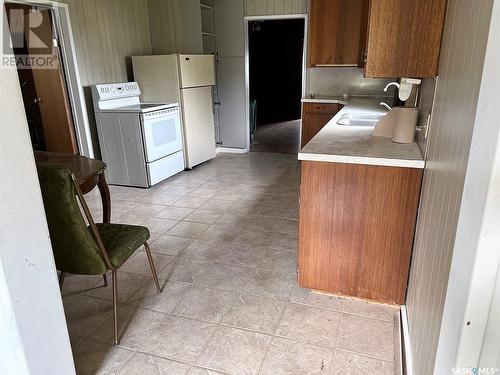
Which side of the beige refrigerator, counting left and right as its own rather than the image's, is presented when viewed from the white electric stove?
right

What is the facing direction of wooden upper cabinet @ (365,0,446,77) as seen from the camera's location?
facing to the left of the viewer

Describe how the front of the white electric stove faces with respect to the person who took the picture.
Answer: facing the viewer and to the right of the viewer

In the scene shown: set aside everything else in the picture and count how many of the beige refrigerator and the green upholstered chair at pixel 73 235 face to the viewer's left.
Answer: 0

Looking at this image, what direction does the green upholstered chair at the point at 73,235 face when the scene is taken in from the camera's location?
facing away from the viewer and to the right of the viewer

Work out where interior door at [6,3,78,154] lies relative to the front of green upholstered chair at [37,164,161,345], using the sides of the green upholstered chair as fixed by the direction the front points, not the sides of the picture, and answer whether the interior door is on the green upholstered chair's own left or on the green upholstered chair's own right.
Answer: on the green upholstered chair's own left

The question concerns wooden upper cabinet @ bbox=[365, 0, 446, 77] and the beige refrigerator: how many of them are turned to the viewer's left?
1

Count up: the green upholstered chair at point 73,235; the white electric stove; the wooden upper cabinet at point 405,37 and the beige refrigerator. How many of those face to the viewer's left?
1

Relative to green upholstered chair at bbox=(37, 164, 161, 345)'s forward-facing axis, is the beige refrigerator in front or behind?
in front

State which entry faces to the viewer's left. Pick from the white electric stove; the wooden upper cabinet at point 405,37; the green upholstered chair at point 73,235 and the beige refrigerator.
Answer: the wooden upper cabinet

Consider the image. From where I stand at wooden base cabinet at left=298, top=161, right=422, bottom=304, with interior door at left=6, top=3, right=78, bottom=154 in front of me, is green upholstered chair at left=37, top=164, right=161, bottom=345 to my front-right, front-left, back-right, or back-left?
front-left

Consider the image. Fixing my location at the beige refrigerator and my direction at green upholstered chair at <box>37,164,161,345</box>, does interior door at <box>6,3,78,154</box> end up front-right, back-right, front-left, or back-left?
front-right

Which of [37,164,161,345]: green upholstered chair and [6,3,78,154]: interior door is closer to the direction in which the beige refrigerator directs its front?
the green upholstered chair
